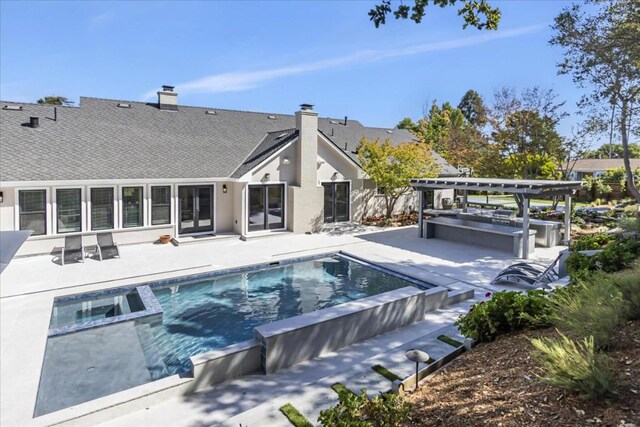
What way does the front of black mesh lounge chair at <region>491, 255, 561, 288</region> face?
to the viewer's left

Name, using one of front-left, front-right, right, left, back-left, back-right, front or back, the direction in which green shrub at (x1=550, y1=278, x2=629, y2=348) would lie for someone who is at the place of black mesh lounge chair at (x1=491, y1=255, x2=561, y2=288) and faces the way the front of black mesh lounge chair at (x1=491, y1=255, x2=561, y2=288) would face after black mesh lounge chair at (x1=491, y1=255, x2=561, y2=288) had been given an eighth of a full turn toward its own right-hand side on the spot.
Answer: back-left

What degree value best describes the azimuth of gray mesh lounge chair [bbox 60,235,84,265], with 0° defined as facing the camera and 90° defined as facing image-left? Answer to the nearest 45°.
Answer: approximately 0°

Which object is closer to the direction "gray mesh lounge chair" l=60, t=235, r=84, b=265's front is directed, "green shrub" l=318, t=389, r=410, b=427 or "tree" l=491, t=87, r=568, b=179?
the green shrub

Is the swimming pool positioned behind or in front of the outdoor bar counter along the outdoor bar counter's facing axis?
in front

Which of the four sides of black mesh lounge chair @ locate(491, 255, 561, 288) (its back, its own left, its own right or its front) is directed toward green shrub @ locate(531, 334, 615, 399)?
left

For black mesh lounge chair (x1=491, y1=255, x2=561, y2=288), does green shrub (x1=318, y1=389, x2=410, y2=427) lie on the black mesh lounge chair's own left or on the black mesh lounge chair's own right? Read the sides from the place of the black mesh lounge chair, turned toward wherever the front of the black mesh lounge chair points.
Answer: on the black mesh lounge chair's own left

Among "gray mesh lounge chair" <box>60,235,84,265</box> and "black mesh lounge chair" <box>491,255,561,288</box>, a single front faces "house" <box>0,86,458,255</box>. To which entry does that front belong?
"black mesh lounge chair" <box>491,255,561,288</box>
